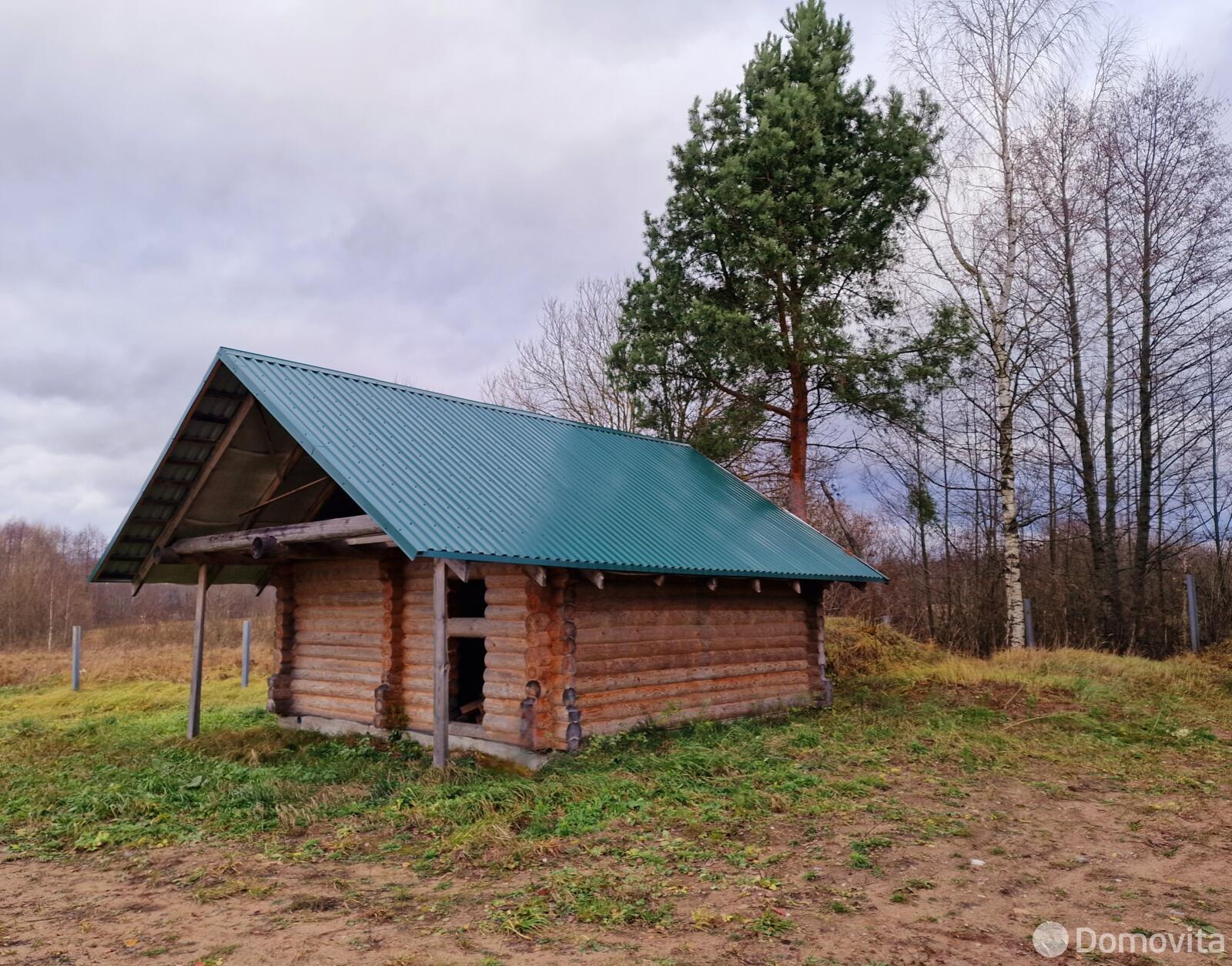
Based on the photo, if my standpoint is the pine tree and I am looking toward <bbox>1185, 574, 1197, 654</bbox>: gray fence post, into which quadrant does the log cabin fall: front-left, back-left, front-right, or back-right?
back-right

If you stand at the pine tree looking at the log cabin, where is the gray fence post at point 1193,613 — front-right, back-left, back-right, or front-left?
back-left

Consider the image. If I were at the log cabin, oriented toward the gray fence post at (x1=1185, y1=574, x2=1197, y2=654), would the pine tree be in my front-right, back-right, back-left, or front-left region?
front-left

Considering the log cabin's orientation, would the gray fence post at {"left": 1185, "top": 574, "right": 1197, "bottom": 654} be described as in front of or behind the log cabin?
behind

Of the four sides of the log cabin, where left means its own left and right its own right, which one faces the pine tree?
back

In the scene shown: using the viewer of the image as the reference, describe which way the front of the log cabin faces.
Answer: facing the viewer and to the left of the viewer

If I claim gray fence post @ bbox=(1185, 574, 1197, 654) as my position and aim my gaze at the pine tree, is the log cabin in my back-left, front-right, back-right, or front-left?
front-left

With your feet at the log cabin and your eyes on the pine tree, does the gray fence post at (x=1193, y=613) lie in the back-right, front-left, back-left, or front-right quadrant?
front-right

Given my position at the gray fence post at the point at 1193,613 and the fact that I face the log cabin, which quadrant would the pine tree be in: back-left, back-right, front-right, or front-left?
front-right
